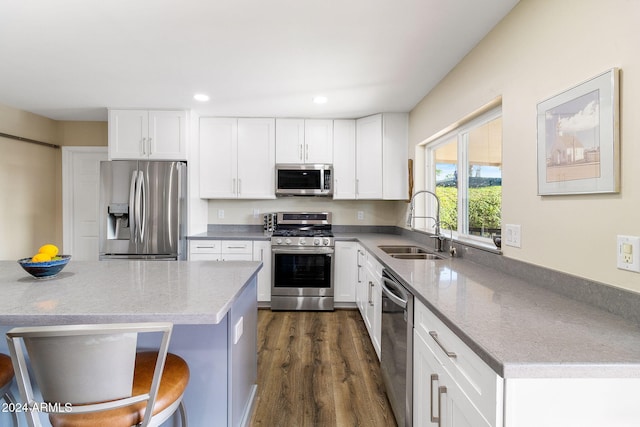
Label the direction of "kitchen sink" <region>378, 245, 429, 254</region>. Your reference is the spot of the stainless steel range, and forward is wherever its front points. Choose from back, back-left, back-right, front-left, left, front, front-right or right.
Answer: front-left

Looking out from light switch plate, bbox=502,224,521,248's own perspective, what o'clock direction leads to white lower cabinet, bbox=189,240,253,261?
The white lower cabinet is roughly at 2 o'clock from the light switch plate.

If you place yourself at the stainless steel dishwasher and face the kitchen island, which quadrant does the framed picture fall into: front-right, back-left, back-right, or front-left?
back-left

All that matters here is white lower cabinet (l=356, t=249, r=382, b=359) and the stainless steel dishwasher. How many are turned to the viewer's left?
2

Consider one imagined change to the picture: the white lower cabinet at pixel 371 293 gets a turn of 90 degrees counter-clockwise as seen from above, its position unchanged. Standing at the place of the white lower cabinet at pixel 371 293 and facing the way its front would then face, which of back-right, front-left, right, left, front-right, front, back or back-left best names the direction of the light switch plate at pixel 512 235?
front-left

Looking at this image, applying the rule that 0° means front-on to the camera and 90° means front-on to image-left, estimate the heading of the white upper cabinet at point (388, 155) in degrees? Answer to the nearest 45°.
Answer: approximately 45°

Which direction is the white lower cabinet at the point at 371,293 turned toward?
to the viewer's left

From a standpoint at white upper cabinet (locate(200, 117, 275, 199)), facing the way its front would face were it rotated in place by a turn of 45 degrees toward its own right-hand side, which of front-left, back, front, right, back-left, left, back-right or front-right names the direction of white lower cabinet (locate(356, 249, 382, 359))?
left

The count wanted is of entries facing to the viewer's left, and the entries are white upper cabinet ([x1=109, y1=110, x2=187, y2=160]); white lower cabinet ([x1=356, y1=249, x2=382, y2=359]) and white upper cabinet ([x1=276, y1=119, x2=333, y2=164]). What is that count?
1

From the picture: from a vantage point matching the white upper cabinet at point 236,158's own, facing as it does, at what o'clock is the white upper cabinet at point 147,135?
the white upper cabinet at point 147,135 is roughly at 3 o'clock from the white upper cabinet at point 236,158.

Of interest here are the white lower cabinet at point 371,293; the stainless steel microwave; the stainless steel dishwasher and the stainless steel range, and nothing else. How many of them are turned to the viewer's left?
2
